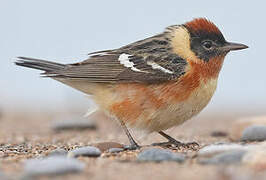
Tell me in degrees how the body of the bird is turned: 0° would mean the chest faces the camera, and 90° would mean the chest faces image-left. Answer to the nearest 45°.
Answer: approximately 270°

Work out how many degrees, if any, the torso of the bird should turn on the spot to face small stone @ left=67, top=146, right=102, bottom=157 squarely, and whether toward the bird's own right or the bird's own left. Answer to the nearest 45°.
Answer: approximately 135° to the bird's own right

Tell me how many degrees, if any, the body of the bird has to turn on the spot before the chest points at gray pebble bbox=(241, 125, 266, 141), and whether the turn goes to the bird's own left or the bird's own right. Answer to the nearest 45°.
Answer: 0° — it already faces it

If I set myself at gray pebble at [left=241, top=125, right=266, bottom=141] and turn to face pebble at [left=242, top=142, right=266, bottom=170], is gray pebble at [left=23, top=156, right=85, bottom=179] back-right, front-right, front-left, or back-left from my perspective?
front-right
